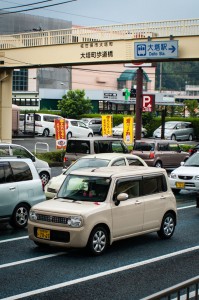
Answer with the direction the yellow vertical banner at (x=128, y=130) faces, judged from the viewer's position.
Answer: facing the viewer

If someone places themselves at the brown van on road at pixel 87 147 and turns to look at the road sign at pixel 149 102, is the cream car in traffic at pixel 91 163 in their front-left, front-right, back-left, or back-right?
back-right

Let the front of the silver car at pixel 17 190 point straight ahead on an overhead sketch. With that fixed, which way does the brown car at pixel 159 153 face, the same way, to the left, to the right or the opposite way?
the opposite way

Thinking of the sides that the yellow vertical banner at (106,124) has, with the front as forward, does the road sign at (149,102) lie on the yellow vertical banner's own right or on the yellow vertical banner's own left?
on the yellow vertical banner's own left

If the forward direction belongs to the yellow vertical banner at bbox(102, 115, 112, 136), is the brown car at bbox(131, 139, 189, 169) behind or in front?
in front

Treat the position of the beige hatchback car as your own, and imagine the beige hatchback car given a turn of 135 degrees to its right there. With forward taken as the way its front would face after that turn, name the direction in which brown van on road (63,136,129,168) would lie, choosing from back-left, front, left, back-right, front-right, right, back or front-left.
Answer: front

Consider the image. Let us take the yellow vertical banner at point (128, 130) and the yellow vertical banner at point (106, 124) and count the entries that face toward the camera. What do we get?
2

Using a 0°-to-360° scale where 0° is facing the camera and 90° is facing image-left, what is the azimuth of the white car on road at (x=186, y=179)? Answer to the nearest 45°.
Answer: approximately 45°

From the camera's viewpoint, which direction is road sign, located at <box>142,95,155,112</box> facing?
toward the camera

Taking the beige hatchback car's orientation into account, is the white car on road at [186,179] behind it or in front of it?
behind

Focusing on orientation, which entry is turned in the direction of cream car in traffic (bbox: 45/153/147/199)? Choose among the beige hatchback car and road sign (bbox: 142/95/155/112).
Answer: the road sign

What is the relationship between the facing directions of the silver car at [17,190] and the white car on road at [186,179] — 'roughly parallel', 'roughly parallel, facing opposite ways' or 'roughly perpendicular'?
roughly parallel

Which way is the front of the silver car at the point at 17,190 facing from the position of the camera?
facing the viewer and to the left of the viewer

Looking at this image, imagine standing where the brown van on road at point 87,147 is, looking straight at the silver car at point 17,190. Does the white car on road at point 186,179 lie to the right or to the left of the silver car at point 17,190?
left

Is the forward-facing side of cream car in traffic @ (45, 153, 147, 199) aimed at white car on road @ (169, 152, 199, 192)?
no

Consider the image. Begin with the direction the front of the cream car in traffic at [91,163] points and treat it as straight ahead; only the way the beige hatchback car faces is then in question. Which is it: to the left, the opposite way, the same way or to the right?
the same way
